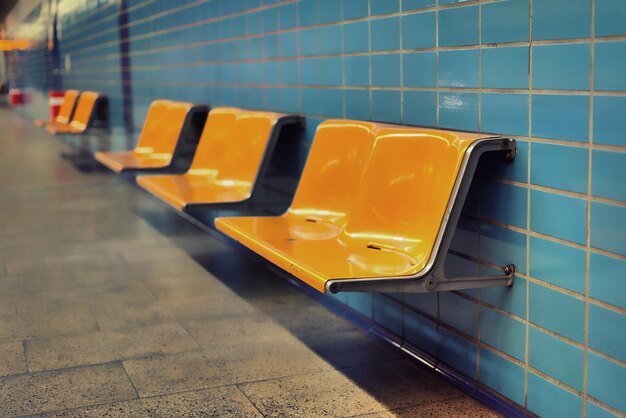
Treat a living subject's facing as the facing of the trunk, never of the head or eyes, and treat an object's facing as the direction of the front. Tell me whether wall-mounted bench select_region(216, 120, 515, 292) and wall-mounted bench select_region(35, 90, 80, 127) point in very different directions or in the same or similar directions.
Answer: same or similar directions

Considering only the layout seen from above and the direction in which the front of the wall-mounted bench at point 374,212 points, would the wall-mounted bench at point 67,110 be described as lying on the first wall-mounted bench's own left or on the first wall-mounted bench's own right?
on the first wall-mounted bench's own right

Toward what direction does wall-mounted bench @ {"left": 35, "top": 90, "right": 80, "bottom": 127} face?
to the viewer's left

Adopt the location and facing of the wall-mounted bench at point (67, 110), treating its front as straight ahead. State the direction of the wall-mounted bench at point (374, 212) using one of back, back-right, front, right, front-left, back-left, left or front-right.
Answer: left

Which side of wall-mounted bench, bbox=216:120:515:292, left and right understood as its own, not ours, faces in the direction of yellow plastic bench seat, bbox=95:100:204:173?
right

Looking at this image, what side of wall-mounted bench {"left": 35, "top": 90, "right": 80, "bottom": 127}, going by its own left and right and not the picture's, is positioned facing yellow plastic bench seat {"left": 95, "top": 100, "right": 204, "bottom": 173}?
left

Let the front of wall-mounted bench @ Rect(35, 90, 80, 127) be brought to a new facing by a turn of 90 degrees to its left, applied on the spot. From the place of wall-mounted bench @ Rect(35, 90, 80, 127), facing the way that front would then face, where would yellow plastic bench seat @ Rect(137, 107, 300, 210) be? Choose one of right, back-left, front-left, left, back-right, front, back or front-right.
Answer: front

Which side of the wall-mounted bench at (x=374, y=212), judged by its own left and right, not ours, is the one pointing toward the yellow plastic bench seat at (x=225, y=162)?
right

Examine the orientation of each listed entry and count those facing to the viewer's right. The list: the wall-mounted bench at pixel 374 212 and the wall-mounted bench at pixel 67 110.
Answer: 0
